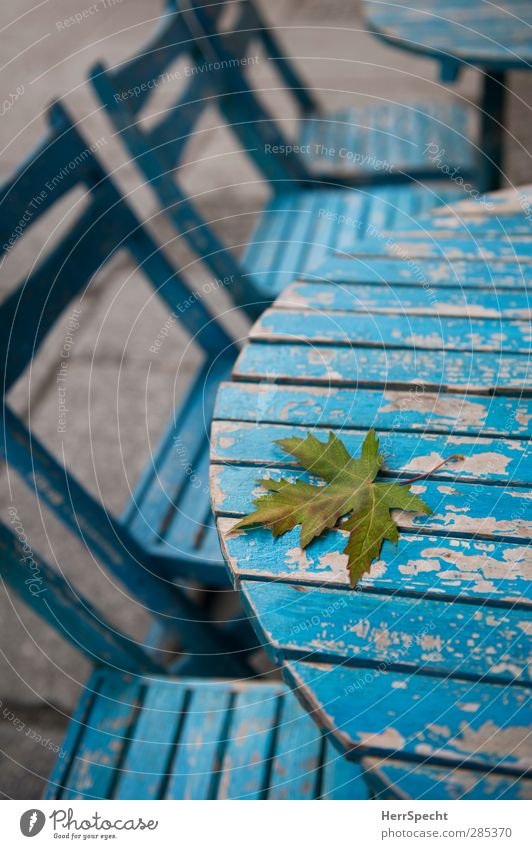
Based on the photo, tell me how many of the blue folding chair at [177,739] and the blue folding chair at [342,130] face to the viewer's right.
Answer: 2

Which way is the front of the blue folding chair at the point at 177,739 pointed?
to the viewer's right

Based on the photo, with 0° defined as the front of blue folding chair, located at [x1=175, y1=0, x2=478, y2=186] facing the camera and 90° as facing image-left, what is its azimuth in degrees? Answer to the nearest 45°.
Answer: approximately 270°
